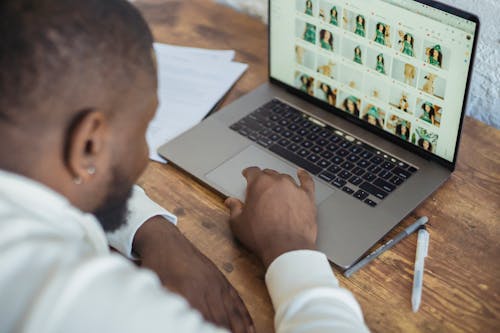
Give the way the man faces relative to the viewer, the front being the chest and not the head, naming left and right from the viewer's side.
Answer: facing away from the viewer and to the right of the viewer

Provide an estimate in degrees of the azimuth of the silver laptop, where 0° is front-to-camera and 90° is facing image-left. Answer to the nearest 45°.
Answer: approximately 45°

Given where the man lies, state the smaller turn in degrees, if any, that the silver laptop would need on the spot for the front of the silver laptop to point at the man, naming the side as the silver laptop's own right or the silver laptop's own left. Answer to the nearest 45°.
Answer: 0° — it already faces them

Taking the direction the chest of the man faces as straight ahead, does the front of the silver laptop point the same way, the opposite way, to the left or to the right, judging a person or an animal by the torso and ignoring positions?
the opposite way

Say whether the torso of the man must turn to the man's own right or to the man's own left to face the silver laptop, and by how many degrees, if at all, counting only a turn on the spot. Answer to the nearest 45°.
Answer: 0° — they already face it

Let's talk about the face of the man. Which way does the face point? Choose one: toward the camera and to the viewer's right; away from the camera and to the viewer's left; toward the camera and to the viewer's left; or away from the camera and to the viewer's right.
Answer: away from the camera and to the viewer's right
